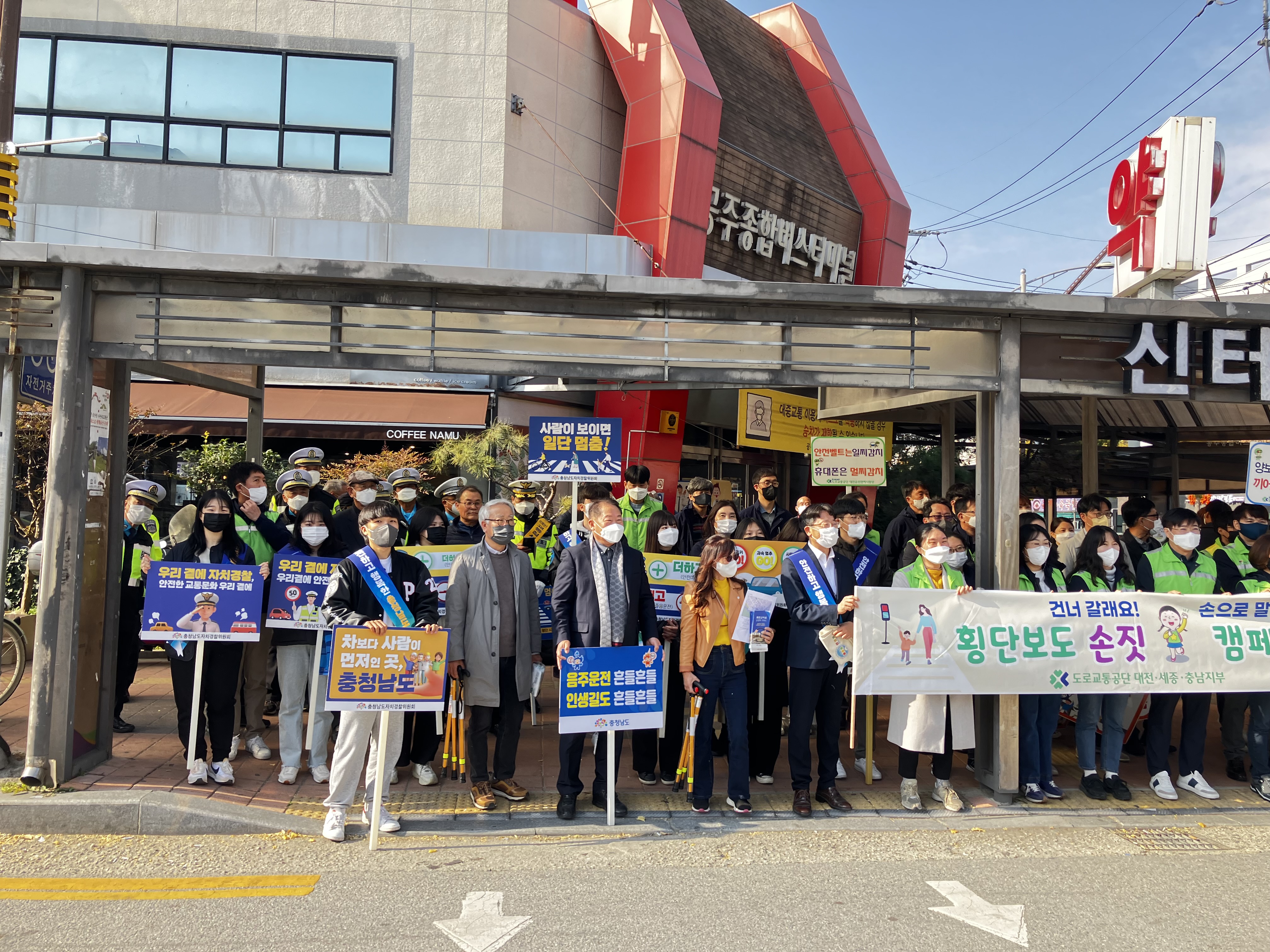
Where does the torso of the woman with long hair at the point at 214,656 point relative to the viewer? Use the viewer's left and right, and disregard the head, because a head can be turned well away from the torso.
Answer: facing the viewer

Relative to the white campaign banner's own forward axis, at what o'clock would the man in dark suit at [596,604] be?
The man in dark suit is roughly at 2 o'clock from the white campaign banner.

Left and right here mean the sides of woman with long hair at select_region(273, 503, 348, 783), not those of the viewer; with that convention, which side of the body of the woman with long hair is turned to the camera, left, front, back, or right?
front

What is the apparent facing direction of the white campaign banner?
toward the camera

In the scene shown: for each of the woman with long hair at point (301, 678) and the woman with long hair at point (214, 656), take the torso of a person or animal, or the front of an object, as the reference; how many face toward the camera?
2

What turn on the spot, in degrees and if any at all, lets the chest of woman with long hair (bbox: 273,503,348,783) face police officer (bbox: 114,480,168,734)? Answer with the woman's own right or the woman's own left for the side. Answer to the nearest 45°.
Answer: approximately 135° to the woman's own right

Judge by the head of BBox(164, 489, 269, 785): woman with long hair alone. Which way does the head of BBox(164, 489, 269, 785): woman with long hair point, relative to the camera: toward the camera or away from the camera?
toward the camera

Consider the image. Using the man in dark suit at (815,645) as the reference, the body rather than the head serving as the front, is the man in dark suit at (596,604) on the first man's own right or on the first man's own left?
on the first man's own right

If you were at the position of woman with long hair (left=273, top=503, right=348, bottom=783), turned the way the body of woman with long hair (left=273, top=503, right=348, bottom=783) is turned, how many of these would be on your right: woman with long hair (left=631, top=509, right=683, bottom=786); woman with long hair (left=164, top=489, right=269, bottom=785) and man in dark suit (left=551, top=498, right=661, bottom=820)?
1

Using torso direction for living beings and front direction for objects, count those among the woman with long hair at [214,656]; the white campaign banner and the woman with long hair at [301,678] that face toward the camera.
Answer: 3

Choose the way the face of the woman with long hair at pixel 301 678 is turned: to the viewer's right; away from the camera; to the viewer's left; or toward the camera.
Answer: toward the camera
